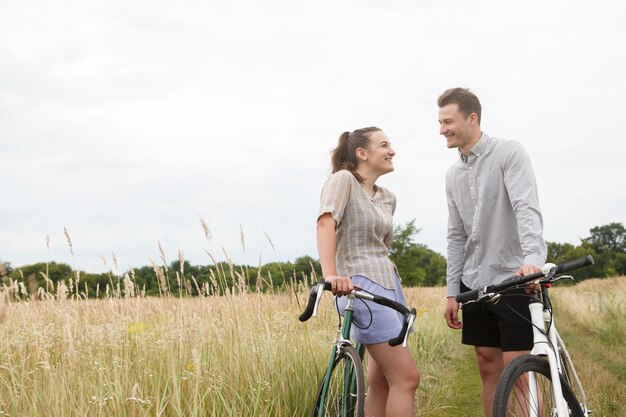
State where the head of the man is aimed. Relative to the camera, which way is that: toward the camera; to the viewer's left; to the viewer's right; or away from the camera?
to the viewer's left

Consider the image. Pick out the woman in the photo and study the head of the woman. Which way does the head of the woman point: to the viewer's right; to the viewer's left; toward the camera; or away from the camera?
to the viewer's right

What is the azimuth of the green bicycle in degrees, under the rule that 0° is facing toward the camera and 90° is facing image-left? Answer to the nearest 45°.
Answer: approximately 315°

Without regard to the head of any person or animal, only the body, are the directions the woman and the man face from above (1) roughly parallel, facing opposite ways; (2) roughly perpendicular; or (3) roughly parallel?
roughly perpendicular

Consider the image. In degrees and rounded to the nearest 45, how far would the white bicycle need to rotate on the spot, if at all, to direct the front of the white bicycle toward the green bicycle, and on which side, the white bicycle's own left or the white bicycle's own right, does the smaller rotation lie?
approximately 45° to the white bicycle's own right

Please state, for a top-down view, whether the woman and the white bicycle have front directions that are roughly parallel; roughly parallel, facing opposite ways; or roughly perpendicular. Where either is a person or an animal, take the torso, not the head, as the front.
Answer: roughly perpendicular

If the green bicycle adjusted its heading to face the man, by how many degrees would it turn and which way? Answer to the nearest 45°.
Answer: approximately 90° to its left

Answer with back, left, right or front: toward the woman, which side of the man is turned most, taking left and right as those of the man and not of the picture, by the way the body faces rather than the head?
right

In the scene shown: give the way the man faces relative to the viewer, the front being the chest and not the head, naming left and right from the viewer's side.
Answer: facing the viewer and to the left of the viewer

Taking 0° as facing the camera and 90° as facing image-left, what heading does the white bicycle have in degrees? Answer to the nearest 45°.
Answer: approximately 45°

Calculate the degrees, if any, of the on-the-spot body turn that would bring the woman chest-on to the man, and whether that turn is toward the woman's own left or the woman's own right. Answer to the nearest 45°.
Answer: approximately 90° to the woman's own left
